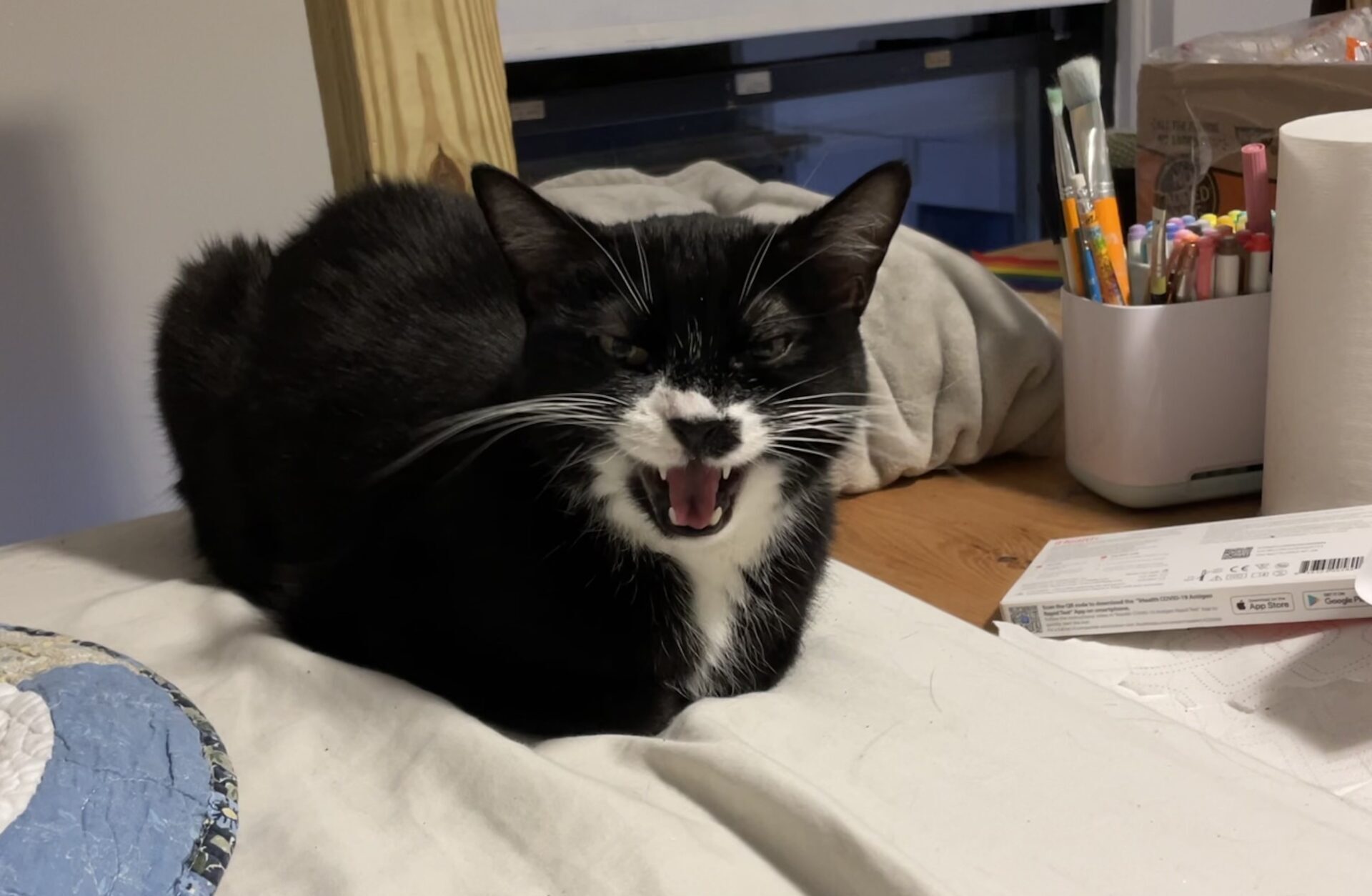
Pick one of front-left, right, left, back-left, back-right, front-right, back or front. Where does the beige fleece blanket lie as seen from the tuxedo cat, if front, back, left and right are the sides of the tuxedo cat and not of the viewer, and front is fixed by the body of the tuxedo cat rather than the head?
left

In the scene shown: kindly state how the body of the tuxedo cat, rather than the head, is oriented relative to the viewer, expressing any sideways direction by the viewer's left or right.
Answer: facing the viewer and to the right of the viewer

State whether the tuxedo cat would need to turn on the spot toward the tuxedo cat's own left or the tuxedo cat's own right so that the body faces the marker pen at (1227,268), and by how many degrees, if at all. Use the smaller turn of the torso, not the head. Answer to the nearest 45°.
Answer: approximately 45° to the tuxedo cat's own left

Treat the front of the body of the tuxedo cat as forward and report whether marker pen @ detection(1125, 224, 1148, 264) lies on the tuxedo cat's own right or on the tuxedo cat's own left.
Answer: on the tuxedo cat's own left

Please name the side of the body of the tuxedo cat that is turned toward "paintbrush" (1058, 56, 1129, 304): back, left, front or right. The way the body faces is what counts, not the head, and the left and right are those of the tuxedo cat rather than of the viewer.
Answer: left

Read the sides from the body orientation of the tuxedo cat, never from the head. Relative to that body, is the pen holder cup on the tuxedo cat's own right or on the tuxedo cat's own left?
on the tuxedo cat's own left

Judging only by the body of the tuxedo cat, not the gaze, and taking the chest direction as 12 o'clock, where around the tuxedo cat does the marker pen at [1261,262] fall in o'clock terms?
The marker pen is roughly at 10 o'clock from the tuxedo cat.
